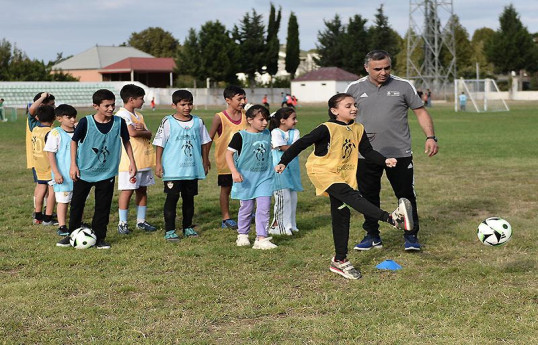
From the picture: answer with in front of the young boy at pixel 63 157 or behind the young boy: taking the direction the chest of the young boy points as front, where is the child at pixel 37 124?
behind

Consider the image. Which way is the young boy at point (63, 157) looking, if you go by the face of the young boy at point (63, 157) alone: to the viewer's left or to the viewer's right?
to the viewer's right

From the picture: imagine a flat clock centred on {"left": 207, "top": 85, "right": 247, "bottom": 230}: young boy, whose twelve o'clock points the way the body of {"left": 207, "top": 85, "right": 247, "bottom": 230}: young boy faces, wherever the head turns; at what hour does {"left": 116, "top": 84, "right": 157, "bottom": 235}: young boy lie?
{"left": 116, "top": 84, "right": 157, "bottom": 235}: young boy is roughly at 4 o'clock from {"left": 207, "top": 85, "right": 247, "bottom": 230}: young boy.

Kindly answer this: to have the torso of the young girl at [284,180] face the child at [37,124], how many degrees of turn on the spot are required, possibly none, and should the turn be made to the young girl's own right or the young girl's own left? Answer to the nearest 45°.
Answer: approximately 135° to the young girl's own right

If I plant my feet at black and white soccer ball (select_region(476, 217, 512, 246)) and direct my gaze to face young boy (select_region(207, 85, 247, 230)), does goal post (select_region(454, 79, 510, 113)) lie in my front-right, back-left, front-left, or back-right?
front-right

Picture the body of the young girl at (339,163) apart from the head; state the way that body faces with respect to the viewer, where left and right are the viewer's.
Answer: facing the viewer and to the right of the viewer

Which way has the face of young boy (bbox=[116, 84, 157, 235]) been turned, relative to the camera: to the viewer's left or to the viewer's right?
to the viewer's right

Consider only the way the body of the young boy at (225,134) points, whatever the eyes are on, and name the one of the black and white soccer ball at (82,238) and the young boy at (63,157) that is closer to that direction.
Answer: the black and white soccer ball

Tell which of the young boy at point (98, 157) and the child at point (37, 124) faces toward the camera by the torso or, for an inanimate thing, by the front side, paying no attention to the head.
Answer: the young boy

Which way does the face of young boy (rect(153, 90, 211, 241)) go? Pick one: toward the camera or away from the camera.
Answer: toward the camera

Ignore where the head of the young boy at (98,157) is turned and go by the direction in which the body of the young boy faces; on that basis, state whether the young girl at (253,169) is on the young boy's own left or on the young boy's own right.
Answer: on the young boy's own left

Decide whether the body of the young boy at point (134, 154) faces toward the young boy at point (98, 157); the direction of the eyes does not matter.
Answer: no
